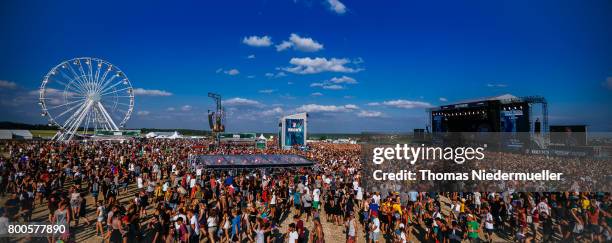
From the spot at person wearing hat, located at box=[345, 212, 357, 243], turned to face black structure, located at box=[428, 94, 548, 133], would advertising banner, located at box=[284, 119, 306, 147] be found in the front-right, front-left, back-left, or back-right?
front-left

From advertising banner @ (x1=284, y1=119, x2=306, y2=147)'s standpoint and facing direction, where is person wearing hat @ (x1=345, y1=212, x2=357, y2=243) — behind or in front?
in front

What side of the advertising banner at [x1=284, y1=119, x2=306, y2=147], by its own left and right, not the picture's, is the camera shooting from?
front

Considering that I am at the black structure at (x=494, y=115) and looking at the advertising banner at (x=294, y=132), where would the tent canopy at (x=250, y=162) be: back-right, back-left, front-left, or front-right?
front-left

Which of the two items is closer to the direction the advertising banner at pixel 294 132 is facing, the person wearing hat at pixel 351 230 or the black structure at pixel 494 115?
the person wearing hat

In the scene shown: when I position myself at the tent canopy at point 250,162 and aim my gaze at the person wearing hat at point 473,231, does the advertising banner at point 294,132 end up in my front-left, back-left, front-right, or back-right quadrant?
back-left

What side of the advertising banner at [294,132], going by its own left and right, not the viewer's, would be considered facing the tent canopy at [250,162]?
front

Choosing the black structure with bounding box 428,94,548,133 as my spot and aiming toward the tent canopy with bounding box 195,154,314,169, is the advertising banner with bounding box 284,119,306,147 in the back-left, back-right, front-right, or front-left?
front-right

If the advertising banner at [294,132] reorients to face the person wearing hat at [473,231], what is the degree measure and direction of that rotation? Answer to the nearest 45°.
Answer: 0° — it already faces them

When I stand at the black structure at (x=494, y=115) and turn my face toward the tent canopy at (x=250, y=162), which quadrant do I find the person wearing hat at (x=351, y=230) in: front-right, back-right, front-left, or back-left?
front-left

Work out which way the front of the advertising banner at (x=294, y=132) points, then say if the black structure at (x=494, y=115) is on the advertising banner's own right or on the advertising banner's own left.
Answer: on the advertising banner's own left

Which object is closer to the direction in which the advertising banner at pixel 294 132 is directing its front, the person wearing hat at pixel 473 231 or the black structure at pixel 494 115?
the person wearing hat

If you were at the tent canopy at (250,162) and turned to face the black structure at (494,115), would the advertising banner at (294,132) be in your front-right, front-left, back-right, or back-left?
front-left
